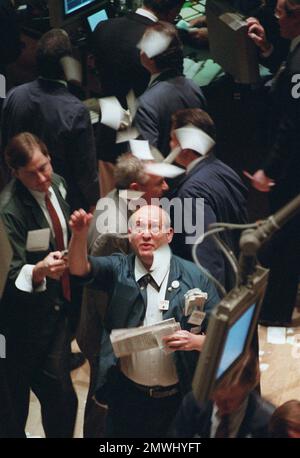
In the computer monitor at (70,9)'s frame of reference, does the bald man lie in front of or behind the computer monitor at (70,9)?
in front

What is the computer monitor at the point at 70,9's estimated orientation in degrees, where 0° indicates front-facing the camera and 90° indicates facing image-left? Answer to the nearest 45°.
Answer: approximately 315°

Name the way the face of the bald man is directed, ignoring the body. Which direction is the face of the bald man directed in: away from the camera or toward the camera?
toward the camera

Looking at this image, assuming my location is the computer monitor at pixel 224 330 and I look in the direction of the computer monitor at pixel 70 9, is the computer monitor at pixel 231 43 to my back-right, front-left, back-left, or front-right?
front-right

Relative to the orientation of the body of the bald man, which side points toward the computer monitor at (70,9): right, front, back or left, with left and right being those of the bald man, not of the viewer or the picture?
back

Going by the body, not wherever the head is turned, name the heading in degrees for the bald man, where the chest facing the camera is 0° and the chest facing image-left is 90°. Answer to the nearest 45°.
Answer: approximately 0°

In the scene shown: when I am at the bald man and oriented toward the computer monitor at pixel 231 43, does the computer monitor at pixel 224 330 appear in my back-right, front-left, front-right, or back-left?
back-right

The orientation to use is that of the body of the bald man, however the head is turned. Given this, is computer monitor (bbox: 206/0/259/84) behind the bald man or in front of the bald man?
behind

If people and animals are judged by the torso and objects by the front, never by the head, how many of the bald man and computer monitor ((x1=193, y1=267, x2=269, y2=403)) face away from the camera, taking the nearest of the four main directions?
0
